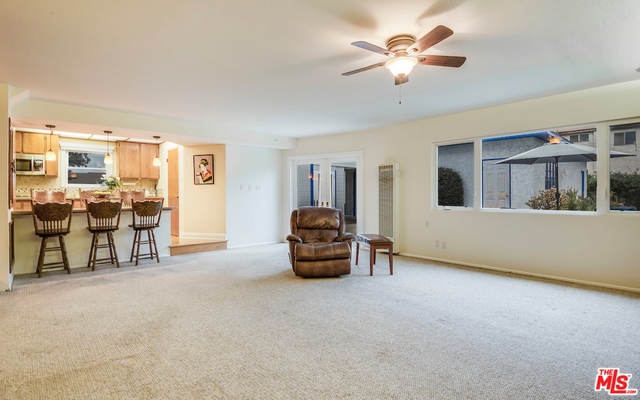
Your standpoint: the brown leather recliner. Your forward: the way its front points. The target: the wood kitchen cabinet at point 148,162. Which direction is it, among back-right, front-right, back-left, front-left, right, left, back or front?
back-right

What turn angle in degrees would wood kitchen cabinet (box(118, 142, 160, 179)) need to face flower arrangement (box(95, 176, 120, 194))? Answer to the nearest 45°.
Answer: approximately 45° to its right

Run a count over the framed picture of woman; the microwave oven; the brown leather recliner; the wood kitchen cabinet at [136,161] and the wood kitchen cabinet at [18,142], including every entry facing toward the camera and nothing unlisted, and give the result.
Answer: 5

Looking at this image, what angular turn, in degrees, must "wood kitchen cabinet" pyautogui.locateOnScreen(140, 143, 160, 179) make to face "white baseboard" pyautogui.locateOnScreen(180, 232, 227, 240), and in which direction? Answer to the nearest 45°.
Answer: approximately 45° to its left

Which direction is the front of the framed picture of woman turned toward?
toward the camera

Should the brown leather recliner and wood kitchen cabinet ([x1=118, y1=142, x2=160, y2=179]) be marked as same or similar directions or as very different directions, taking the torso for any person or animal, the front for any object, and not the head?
same or similar directions

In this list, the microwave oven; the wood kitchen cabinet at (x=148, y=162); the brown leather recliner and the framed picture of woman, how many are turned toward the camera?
4

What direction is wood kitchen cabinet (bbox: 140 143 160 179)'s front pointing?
toward the camera

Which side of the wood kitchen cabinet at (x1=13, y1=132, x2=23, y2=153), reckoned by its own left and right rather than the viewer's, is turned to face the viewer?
front

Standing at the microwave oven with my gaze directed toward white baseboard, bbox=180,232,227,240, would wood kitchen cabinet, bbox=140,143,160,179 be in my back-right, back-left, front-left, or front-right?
front-left

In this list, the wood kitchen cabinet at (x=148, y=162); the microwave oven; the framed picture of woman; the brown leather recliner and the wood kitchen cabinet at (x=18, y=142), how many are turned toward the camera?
5

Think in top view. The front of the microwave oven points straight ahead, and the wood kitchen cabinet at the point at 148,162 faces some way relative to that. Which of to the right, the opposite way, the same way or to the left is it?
the same way

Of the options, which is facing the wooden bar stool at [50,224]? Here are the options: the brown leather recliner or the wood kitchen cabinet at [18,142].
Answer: the wood kitchen cabinet

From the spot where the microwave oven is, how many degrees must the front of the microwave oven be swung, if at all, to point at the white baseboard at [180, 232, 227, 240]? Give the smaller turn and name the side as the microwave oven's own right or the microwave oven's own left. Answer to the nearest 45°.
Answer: approximately 45° to the microwave oven's own left

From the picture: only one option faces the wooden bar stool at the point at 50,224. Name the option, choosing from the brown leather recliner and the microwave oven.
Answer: the microwave oven

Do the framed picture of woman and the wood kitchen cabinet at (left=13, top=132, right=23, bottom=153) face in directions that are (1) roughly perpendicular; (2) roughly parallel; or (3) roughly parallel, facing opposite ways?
roughly parallel
